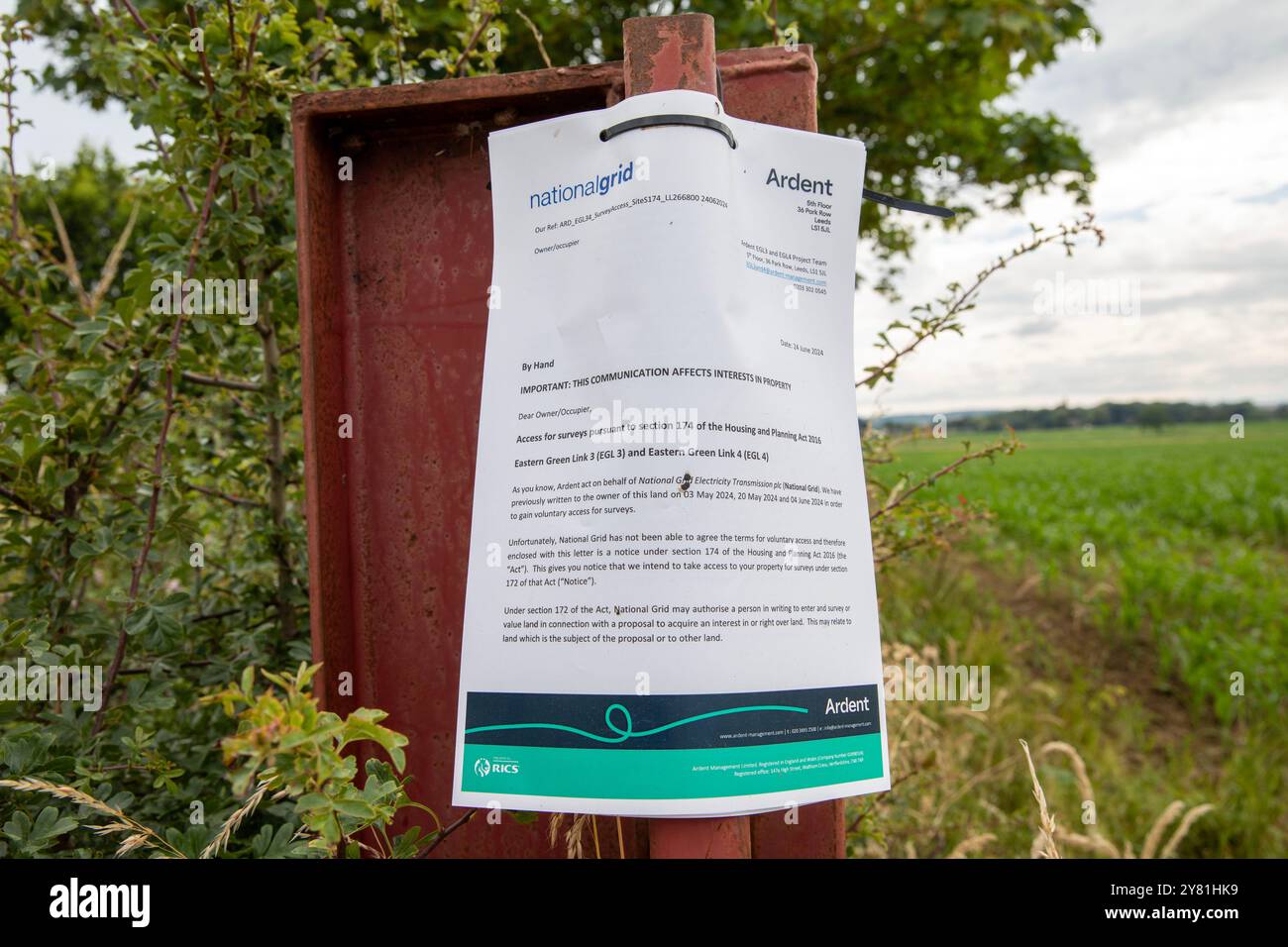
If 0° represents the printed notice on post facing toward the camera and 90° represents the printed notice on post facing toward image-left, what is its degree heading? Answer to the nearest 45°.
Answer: approximately 0°
